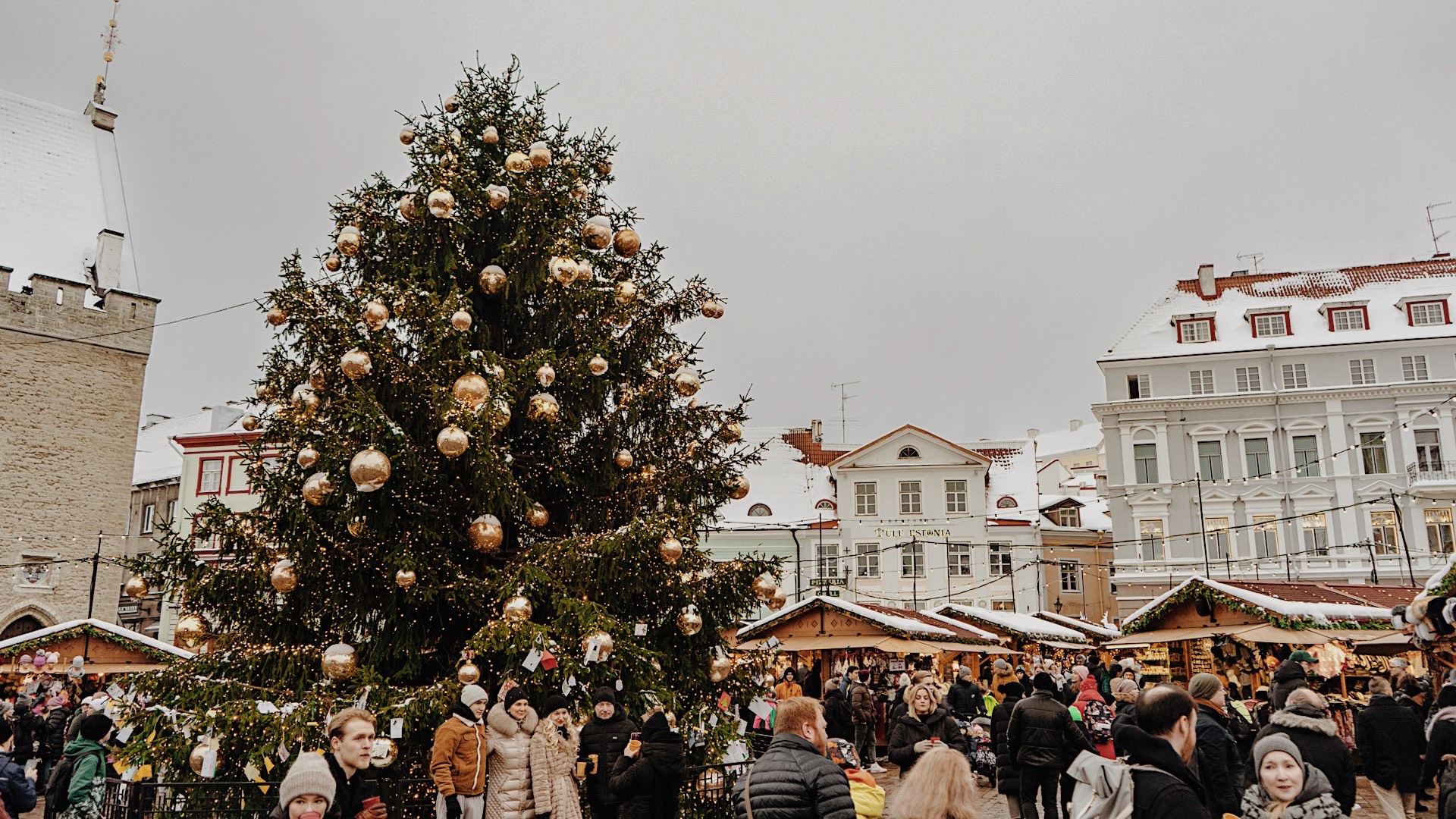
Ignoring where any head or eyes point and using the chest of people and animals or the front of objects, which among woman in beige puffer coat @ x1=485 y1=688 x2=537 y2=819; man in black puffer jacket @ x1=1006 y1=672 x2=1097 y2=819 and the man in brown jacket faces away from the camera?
the man in black puffer jacket

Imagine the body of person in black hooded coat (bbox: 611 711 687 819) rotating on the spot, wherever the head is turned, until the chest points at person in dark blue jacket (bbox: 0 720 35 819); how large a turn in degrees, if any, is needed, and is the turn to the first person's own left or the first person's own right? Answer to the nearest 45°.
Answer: approximately 45° to the first person's own left

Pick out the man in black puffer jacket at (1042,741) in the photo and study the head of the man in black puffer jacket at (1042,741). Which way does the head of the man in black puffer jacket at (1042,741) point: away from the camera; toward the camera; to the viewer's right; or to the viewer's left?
away from the camera

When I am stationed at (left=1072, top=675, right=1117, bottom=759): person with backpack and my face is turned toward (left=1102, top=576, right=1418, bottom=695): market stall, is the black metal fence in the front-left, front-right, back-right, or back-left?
back-left

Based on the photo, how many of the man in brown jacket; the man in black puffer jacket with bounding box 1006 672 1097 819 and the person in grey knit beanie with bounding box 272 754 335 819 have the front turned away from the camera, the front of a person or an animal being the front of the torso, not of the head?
1

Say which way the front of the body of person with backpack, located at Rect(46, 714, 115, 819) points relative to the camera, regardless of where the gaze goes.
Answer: to the viewer's right

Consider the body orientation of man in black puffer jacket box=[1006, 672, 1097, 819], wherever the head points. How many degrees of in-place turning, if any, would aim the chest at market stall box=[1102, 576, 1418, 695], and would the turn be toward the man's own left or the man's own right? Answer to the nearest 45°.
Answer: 0° — they already face it
